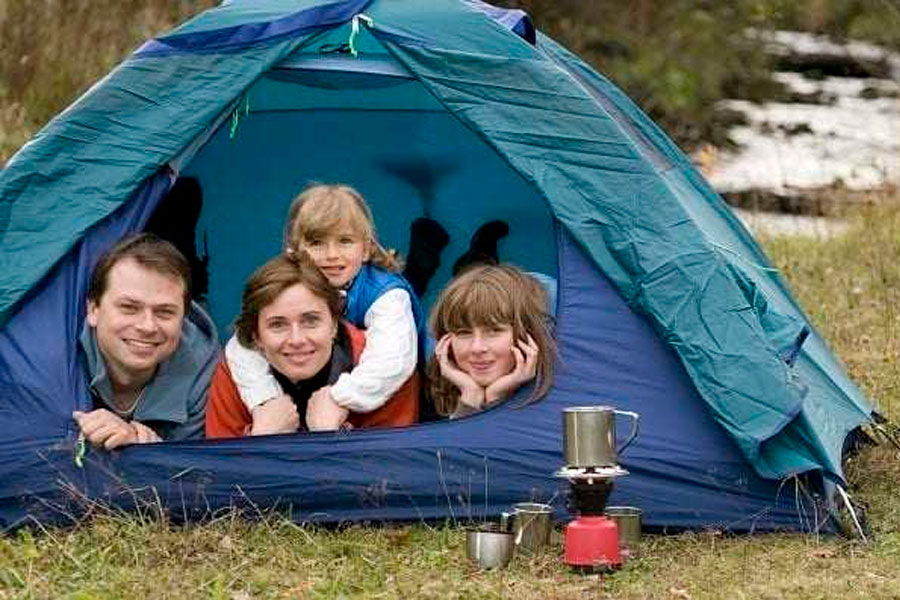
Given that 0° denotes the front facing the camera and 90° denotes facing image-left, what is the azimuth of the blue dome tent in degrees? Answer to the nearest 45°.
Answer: approximately 0°
